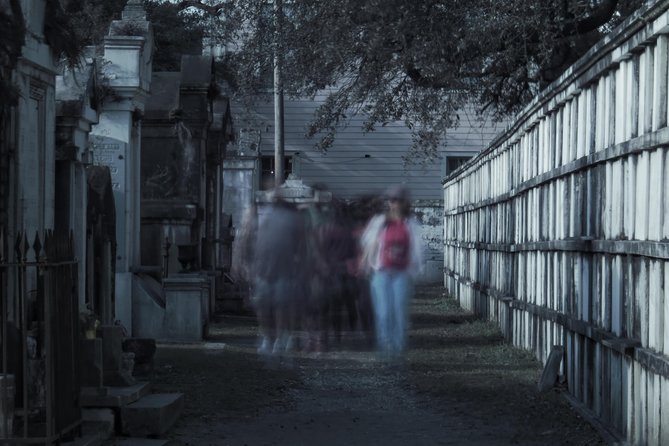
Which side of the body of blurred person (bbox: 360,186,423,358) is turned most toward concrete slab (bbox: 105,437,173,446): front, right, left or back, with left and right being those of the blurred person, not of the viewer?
front

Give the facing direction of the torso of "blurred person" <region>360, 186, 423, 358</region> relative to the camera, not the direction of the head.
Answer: toward the camera

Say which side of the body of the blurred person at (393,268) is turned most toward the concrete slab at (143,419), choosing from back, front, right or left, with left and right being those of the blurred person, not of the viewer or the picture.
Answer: front

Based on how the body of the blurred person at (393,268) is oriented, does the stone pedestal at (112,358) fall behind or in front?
in front

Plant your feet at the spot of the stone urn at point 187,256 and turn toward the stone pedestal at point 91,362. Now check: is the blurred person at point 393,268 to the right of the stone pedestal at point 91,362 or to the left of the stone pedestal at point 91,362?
left

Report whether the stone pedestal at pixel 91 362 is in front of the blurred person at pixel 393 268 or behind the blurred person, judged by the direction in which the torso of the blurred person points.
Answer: in front

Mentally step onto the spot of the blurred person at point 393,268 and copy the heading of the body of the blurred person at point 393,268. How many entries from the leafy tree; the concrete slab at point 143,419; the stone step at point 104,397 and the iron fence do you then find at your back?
1

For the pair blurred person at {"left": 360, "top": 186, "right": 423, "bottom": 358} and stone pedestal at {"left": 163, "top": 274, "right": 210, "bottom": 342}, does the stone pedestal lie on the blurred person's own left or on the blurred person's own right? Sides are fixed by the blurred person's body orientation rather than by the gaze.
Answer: on the blurred person's own right

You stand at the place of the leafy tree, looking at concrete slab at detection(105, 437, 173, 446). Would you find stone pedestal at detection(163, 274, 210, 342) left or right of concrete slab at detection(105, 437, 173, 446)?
right

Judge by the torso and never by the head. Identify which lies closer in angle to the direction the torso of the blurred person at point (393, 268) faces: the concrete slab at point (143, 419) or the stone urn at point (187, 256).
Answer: the concrete slab
